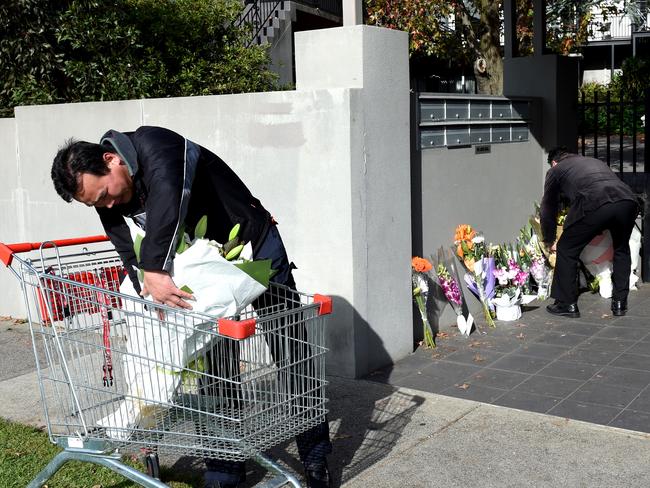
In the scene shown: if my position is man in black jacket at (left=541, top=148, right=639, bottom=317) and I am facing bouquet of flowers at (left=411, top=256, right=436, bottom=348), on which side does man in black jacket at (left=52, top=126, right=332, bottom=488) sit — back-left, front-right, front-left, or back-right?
front-left

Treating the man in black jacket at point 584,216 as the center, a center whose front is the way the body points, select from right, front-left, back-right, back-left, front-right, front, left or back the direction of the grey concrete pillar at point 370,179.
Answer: left

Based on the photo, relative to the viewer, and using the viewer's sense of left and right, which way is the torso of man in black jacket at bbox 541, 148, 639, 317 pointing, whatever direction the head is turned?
facing away from the viewer and to the left of the viewer

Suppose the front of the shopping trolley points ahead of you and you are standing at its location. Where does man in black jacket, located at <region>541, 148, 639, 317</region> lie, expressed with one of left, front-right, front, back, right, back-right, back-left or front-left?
left

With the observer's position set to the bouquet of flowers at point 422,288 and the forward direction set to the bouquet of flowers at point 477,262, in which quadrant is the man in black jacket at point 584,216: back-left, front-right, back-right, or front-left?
front-right

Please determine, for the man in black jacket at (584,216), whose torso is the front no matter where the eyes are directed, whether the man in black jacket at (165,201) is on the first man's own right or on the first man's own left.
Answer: on the first man's own left

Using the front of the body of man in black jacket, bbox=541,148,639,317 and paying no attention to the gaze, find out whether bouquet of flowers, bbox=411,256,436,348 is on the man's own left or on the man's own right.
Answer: on the man's own left

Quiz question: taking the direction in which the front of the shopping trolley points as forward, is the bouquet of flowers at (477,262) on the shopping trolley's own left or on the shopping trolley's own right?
on the shopping trolley's own left

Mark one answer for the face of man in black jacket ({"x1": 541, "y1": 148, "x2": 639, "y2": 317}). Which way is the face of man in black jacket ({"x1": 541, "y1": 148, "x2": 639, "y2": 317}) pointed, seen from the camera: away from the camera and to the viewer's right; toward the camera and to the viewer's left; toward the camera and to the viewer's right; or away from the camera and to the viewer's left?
away from the camera and to the viewer's left
